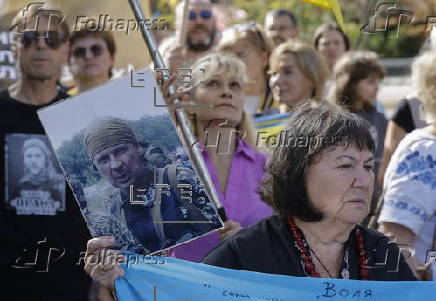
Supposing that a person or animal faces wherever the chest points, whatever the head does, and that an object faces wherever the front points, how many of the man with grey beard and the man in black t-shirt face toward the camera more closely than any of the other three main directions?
2

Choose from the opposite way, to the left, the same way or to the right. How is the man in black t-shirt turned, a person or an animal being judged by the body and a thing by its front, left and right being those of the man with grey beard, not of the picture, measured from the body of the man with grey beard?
the same way

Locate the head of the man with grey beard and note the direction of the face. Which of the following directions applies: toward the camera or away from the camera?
toward the camera

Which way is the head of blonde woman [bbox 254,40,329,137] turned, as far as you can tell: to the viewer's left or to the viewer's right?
to the viewer's left

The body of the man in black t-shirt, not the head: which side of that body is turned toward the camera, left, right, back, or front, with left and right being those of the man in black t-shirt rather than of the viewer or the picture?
front

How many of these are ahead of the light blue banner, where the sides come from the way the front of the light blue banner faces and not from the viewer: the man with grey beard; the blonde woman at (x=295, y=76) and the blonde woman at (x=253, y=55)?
0

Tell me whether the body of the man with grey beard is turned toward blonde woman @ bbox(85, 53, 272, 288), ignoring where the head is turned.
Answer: yes

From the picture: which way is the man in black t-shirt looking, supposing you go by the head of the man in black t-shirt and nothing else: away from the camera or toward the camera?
toward the camera

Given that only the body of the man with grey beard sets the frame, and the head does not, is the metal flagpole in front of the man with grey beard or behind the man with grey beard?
in front

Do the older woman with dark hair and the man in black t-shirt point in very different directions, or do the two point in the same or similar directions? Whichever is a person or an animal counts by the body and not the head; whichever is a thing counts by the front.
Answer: same or similar directions

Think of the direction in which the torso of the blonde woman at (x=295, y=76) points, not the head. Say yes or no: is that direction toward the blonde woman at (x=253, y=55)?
no

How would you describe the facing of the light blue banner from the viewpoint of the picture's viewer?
facing the viewer

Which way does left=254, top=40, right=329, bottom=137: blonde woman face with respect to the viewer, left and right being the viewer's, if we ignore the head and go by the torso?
facing the viewer and to the left of the viewer

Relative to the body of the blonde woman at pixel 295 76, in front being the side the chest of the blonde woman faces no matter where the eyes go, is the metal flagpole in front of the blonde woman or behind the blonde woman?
in front

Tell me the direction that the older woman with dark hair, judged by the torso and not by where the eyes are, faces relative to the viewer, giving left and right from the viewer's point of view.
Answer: facing the viewer and to the right of the viewer

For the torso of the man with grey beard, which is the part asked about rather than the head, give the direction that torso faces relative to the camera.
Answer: toward the camera
